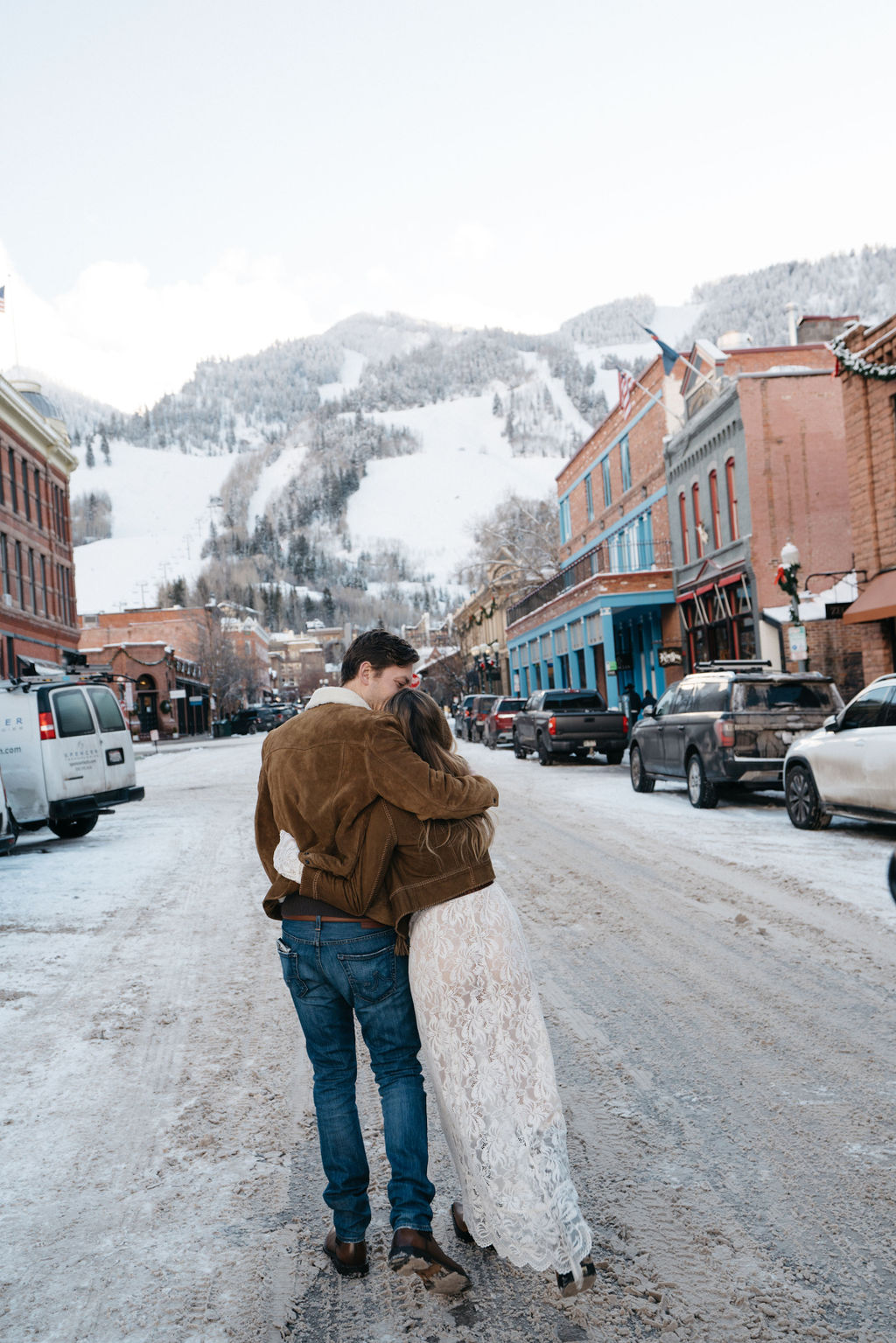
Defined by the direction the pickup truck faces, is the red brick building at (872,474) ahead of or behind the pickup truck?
behind

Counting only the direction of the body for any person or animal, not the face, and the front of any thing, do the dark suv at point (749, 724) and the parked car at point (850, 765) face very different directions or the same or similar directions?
same or similar directions

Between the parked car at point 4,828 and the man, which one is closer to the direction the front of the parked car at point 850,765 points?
the parked car

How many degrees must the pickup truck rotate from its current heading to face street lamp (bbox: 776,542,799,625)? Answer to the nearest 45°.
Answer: approximately 180°

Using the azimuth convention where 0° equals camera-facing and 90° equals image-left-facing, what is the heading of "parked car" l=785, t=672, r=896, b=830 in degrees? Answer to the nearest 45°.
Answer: approximately 135°

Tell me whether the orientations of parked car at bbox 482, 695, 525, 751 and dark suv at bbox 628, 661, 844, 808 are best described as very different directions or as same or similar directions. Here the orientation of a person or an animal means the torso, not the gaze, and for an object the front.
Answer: same or similar directions

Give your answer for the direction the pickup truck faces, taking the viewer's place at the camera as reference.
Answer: facing away from the viewer and to the left of the viewer

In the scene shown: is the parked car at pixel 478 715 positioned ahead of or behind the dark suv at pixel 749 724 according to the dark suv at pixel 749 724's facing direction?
ahead

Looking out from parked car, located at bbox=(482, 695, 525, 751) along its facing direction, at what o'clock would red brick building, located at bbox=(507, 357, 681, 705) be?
The red brick building is roughly at 3 o'clock from the parked car.

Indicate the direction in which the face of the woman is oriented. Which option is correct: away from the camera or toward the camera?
away from the camera

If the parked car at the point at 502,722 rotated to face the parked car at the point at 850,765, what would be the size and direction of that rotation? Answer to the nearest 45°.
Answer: approximately 135° to its left

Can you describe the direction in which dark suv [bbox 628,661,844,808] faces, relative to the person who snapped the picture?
facing away from the viewer and to the left of the viewer

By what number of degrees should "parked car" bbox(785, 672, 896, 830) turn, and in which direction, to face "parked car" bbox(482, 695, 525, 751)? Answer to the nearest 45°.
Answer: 0° — it already faces it

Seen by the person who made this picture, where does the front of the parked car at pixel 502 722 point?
facing away from the viewer and to the left of the viewer

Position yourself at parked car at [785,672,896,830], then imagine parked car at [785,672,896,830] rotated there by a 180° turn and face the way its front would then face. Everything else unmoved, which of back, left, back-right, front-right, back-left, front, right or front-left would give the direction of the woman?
front-right
